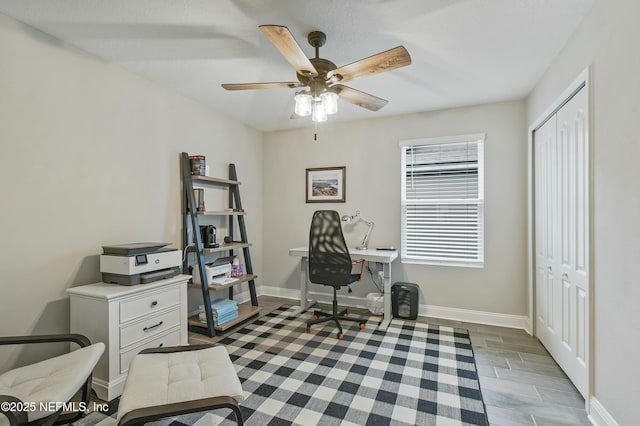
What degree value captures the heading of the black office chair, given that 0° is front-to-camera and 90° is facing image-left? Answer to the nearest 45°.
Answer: approximately 225°

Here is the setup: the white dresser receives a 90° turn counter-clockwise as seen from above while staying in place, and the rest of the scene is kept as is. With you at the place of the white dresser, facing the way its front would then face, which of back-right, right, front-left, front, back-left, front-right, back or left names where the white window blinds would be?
front-right

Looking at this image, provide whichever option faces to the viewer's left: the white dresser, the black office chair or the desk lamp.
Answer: the desk lamp

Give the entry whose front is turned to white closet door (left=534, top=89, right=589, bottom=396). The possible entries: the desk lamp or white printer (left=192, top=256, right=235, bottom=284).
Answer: the white printer

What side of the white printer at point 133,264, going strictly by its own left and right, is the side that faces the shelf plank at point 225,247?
left

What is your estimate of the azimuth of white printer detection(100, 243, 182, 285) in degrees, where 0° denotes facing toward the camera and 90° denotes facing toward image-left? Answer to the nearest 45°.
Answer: approximately 315°

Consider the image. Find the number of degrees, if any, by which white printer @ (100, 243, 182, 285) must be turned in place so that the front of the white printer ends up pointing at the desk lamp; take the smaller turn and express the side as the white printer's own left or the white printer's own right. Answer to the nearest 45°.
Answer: approximately 45° to the white printer's own left

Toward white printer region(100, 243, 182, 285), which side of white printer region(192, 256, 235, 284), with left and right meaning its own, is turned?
right

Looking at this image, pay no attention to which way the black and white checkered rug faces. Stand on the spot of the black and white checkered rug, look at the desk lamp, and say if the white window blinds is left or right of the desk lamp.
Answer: right

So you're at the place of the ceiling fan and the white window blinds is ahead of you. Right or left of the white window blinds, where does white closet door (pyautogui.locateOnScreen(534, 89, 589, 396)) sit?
right

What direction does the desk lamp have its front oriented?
to the viewer's left

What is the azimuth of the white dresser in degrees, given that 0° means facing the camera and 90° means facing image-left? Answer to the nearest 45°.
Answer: approximately 315°

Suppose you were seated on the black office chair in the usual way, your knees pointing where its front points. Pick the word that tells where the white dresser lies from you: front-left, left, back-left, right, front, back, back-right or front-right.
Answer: back
